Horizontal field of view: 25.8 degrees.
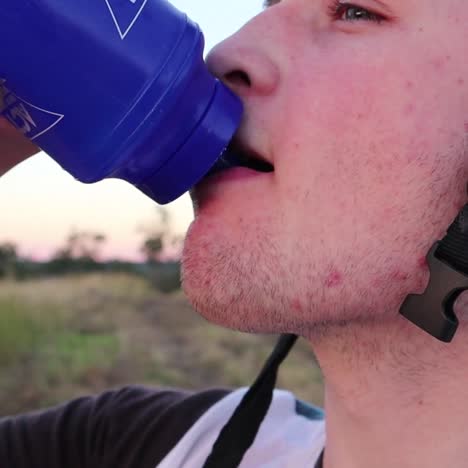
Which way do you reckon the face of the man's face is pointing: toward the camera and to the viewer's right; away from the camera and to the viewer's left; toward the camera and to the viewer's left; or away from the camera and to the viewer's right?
toward the camera and to the viewer's left

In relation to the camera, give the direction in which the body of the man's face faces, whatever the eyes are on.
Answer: to the viewer's left
